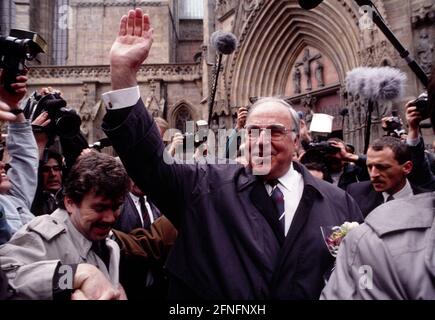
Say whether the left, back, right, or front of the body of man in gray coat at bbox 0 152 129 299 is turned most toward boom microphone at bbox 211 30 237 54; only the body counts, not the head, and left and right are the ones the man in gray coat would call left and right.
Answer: left

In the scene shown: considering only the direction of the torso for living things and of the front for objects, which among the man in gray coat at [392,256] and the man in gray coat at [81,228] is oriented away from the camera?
the man in gray coat at [392,256]

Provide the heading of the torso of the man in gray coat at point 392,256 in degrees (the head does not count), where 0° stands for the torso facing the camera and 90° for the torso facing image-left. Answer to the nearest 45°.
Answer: approximately 180°

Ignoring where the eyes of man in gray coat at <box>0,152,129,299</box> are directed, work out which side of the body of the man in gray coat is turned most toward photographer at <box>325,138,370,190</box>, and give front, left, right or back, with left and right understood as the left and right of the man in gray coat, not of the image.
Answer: left

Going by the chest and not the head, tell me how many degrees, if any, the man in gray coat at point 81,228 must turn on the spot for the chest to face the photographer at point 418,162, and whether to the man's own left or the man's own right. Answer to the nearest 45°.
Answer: approximately 45° to the man's own left

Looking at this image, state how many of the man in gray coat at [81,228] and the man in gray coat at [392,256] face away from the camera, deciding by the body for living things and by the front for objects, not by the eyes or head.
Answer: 1

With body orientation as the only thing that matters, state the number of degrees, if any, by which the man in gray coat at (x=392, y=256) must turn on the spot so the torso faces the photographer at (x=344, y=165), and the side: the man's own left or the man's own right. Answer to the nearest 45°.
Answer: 0° — they already face them
